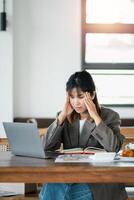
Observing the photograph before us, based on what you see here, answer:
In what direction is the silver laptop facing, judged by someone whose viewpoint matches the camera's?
facing away from the viewer and to the right of the viewer

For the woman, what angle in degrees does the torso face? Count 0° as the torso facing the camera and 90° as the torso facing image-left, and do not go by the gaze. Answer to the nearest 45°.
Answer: approximately 45°

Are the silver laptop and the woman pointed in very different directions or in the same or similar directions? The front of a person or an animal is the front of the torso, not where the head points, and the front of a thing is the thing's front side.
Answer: very different directions

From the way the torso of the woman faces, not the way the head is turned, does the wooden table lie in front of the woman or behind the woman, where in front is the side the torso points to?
in front

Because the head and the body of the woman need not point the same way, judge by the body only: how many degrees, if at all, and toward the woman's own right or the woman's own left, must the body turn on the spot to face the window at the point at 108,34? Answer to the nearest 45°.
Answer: approximately 135° to the woman's own right
